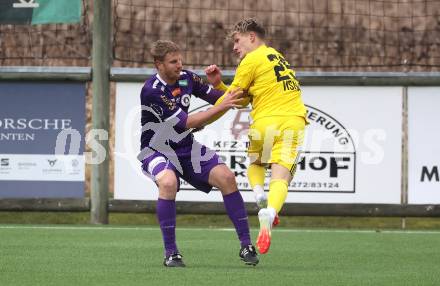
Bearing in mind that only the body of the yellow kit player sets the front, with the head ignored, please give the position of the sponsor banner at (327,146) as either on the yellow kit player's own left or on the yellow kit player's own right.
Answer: on the yellow kit player's own right

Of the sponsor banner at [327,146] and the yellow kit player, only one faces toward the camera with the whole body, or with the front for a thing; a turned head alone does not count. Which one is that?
the sponsor banner

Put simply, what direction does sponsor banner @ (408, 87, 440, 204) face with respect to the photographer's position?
facing the viewer

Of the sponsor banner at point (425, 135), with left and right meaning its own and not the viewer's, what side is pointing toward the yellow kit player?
front

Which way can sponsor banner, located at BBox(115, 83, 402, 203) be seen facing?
toward the camera

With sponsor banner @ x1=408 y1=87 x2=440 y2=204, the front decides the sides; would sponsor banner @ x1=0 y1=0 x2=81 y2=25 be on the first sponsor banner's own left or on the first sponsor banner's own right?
on the first sponsor banner's own right

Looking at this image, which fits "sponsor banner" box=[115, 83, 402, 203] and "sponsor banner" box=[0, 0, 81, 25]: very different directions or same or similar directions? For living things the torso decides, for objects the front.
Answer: same or similar directions

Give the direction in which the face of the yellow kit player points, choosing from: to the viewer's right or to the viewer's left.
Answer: to the viewer's left

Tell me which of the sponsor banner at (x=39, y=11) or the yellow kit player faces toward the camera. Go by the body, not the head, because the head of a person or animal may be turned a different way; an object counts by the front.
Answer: the sponsor banner

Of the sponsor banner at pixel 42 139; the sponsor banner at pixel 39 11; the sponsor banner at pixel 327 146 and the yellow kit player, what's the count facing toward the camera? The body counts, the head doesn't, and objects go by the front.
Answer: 3

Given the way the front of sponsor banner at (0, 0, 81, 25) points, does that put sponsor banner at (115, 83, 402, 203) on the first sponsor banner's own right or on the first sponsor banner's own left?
on the first sponsor banner's own left

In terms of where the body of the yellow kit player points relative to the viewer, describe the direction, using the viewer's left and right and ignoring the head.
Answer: facing away from the viewer and to the left of the viewer

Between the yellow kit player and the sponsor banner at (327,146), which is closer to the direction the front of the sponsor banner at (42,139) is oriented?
the yellow kit player

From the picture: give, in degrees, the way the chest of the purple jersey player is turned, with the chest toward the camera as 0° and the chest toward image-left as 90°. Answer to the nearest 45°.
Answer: approximately 315°

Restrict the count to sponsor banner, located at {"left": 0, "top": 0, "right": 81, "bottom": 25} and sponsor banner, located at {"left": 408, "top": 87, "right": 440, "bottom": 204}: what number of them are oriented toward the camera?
2

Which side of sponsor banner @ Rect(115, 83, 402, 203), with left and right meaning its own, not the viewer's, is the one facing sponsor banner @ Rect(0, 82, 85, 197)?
right
